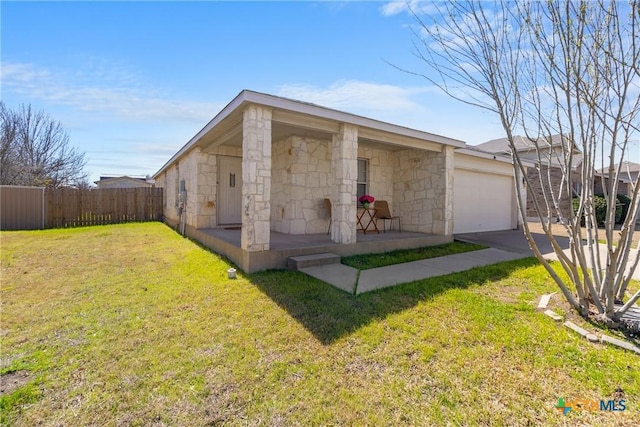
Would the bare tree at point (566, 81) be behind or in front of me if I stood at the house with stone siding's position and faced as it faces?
in front

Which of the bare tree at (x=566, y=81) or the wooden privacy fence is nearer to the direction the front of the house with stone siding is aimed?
the bare tree

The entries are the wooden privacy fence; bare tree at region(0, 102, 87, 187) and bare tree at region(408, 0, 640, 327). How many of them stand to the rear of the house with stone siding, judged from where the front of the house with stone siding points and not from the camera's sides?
2

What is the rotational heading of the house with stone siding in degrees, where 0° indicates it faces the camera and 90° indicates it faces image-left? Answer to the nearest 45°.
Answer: approximately 315°

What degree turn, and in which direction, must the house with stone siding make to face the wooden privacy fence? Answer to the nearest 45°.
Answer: approximately 180°
